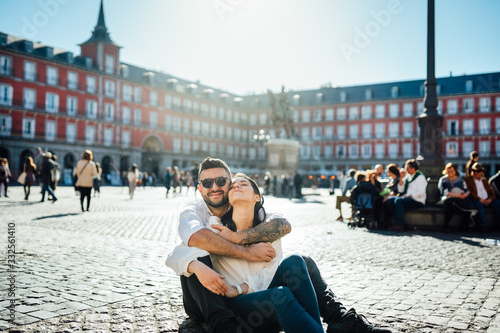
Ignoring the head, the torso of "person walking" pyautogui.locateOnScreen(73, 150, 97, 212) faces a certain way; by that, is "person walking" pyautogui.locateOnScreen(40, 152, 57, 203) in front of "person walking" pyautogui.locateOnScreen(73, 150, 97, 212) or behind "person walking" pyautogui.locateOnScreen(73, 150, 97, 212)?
in front

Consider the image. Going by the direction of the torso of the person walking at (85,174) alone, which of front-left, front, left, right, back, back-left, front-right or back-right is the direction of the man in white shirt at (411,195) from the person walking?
back-right

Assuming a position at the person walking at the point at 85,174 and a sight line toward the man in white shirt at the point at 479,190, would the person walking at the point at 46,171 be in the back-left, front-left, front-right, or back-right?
back-left

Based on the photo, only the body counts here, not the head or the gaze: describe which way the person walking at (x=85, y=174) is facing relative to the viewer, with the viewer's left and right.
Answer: facing away from the viewer

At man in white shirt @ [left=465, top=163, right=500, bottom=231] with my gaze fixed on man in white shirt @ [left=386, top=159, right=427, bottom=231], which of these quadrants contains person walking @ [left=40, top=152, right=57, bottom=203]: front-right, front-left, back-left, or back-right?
front-right

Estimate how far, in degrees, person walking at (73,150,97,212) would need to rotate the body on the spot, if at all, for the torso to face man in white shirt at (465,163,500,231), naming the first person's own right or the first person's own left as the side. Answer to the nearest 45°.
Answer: approximately 135° to the first person's own right

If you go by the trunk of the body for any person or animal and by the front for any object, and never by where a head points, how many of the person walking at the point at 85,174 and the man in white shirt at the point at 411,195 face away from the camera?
1

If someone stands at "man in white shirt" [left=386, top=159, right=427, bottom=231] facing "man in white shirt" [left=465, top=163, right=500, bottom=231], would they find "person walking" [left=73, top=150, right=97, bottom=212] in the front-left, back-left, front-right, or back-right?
back-left

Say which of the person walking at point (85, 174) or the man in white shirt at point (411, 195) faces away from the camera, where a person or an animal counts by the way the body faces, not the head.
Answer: the person walking
